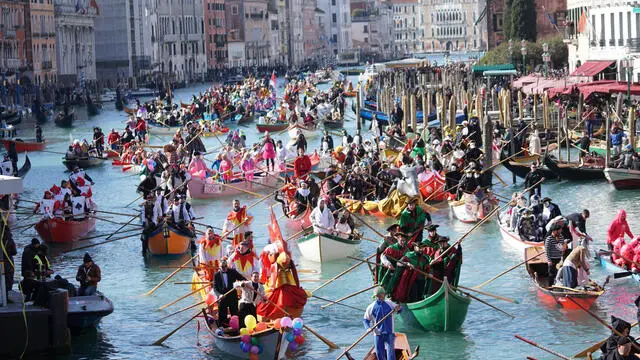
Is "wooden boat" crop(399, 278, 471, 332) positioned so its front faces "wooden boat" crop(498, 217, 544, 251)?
no

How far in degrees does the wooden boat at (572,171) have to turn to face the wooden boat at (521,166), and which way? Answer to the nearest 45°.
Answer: approximately 45° to its right

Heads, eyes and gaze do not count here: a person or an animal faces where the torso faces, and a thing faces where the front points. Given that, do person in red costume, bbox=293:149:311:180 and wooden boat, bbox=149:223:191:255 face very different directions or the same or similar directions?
same or similar directions

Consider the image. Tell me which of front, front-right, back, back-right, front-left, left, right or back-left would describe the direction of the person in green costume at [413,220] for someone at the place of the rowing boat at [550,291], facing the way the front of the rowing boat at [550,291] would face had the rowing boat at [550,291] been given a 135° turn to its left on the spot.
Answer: front-left

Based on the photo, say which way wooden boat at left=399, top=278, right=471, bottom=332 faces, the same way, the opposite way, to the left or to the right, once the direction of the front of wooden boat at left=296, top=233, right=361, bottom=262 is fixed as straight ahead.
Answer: the same way

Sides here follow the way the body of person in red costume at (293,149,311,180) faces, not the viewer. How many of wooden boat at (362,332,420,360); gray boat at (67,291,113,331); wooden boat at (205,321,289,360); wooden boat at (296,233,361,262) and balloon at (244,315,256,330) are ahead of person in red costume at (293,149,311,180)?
5

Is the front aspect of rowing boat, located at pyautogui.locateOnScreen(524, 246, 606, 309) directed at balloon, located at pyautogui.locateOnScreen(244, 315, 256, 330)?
no

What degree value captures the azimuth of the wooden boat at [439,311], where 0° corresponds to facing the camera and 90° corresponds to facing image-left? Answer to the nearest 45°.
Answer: approximately 0°

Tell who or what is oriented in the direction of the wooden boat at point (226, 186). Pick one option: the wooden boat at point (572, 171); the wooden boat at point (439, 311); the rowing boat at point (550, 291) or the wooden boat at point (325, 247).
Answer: the wooden boat at point (572, 171)

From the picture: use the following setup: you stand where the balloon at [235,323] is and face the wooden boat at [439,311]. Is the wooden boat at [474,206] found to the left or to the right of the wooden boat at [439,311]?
left

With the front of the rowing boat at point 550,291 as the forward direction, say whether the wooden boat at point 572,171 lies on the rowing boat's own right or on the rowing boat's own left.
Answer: on the rowing boat's own left

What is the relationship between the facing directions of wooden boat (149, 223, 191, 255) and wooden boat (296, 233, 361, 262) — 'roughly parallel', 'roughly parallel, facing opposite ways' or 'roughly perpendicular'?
roughly parallel

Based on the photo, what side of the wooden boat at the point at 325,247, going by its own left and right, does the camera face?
front

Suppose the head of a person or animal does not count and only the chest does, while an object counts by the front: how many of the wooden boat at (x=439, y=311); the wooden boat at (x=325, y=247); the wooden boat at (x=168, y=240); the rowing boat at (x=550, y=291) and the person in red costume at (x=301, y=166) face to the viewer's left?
0

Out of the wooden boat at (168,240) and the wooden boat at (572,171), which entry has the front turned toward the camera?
the wooden boat at (168,240)

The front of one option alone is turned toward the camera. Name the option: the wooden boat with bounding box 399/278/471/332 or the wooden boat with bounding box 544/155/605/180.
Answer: the wooden boat with bounding box 399/278/471/332

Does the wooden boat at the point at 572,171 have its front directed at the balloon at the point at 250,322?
no

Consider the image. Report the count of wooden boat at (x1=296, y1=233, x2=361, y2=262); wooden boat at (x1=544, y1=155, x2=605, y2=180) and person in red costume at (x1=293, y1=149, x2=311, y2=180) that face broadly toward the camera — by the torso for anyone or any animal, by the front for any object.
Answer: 2

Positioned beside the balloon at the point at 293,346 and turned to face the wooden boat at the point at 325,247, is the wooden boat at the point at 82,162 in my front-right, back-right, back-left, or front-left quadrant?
front-left

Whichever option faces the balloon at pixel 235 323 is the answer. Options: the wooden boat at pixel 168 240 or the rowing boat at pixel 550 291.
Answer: the wooden boat

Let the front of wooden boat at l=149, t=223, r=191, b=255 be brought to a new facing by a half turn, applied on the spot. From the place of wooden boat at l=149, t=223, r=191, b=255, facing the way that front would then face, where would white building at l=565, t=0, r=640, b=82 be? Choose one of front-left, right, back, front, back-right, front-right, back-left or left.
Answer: front-right

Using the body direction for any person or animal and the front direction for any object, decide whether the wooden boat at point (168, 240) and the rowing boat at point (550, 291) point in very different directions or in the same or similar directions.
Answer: same or similar directions

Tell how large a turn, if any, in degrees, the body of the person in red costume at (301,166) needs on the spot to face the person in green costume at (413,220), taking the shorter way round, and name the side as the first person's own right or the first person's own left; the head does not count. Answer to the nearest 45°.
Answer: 0° — they already face them

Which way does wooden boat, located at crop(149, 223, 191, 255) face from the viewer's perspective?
toward the camera

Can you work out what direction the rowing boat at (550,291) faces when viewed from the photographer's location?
facing the viewer and to the right of the viewer
